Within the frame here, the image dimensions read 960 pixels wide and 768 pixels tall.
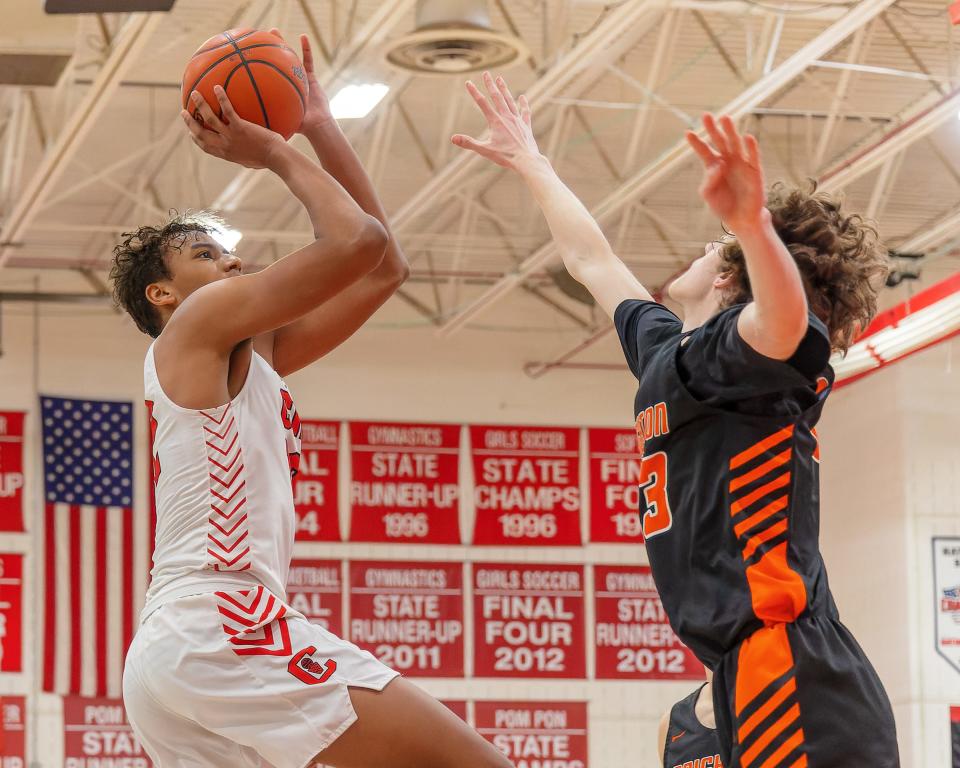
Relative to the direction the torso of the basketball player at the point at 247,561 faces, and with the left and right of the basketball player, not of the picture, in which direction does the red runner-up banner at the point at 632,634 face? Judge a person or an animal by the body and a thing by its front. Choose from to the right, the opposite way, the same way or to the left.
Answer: to the right

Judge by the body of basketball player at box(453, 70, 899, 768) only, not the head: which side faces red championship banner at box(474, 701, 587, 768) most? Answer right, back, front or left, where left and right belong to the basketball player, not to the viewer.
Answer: right

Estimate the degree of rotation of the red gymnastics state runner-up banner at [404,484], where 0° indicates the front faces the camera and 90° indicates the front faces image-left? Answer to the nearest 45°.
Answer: approximately 0°

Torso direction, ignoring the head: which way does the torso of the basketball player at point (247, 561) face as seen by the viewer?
to the viewer's right

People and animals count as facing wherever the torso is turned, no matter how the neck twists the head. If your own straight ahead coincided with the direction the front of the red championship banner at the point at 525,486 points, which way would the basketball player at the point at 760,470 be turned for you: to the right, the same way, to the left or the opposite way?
to the right

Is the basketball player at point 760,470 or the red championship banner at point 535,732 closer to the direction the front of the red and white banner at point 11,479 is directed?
the basketball player

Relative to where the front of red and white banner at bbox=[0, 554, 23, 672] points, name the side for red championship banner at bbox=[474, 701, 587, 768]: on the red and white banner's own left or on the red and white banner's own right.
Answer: on the red and white banner's own left

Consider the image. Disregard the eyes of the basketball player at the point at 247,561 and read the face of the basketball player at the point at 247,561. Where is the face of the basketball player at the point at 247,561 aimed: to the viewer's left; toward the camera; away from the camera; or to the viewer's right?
to the viewer's right
